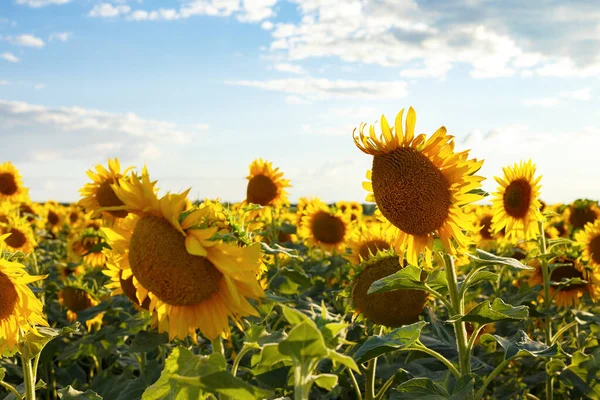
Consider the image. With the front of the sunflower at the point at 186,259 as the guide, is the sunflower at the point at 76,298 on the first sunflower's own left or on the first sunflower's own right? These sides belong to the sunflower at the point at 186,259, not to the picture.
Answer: on the first sunflower's own right

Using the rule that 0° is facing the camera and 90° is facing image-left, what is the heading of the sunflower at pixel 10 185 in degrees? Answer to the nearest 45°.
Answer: approximately 0°

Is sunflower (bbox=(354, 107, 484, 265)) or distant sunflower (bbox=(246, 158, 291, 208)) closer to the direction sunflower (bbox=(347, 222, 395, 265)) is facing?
the sunflower

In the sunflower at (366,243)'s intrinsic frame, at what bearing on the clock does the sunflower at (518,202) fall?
the sunflower at (518,202) is roughly at 8 o'clock from the sunflower at (366,243).

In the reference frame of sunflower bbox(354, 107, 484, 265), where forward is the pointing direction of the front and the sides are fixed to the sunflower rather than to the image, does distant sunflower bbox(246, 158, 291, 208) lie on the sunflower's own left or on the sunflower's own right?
on the sunflower's own right
